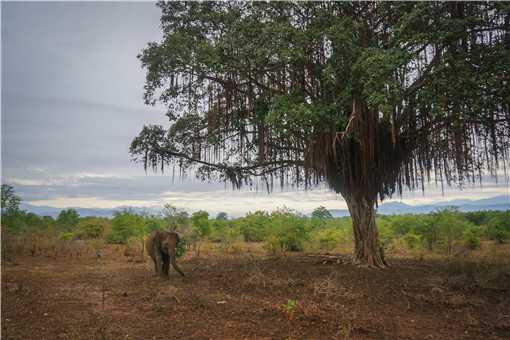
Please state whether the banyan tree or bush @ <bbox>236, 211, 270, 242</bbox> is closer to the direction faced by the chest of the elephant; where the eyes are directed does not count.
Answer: the banyan tree

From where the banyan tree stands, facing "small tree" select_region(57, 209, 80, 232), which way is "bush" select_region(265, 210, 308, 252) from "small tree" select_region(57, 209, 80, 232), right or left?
right

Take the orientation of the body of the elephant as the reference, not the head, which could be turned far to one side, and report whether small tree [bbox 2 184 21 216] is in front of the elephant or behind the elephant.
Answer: behind

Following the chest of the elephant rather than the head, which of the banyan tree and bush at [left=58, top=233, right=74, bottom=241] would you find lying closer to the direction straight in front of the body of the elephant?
the banyan tree

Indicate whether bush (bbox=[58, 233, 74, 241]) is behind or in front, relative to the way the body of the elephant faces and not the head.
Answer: behind

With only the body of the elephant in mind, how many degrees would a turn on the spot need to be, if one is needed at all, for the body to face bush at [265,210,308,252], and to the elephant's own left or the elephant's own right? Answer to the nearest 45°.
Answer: approximately 90° to the elephant's own left

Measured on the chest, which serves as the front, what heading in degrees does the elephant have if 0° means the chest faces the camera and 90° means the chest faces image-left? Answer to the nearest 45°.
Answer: approximately 315°

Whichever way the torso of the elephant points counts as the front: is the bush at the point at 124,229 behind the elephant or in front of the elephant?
behind

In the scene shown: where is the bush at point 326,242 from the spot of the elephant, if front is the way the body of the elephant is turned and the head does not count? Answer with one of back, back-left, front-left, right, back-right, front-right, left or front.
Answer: left

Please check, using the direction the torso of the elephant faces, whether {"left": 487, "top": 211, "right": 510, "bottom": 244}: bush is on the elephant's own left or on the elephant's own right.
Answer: on the elephant's own left

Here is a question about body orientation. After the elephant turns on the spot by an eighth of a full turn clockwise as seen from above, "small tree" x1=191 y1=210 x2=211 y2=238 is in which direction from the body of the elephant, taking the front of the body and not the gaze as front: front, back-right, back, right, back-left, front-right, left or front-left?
back
